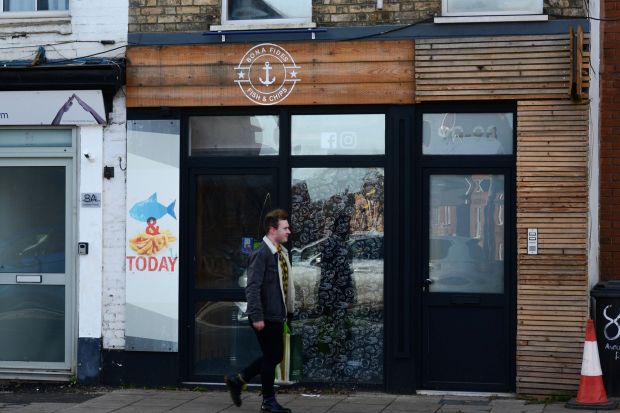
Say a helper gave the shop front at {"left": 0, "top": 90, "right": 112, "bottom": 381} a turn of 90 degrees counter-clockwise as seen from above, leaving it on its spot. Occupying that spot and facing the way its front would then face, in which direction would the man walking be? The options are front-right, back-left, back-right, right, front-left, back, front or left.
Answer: front-right

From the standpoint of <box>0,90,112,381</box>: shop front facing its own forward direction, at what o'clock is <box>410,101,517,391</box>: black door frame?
The black door frame is roughly at 10 o'clock from the shop front.

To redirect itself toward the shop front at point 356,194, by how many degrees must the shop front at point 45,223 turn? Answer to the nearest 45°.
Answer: approximately 45° to its left

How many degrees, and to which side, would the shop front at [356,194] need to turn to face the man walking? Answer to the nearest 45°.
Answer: approximately 45° to its right

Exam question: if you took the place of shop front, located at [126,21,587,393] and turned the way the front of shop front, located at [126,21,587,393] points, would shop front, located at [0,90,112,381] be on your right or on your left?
on your right

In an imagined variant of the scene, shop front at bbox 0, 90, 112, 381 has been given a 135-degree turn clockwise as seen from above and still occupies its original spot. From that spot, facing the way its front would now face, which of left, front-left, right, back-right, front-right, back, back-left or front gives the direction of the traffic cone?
back

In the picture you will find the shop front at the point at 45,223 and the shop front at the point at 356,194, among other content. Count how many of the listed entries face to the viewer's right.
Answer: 0
